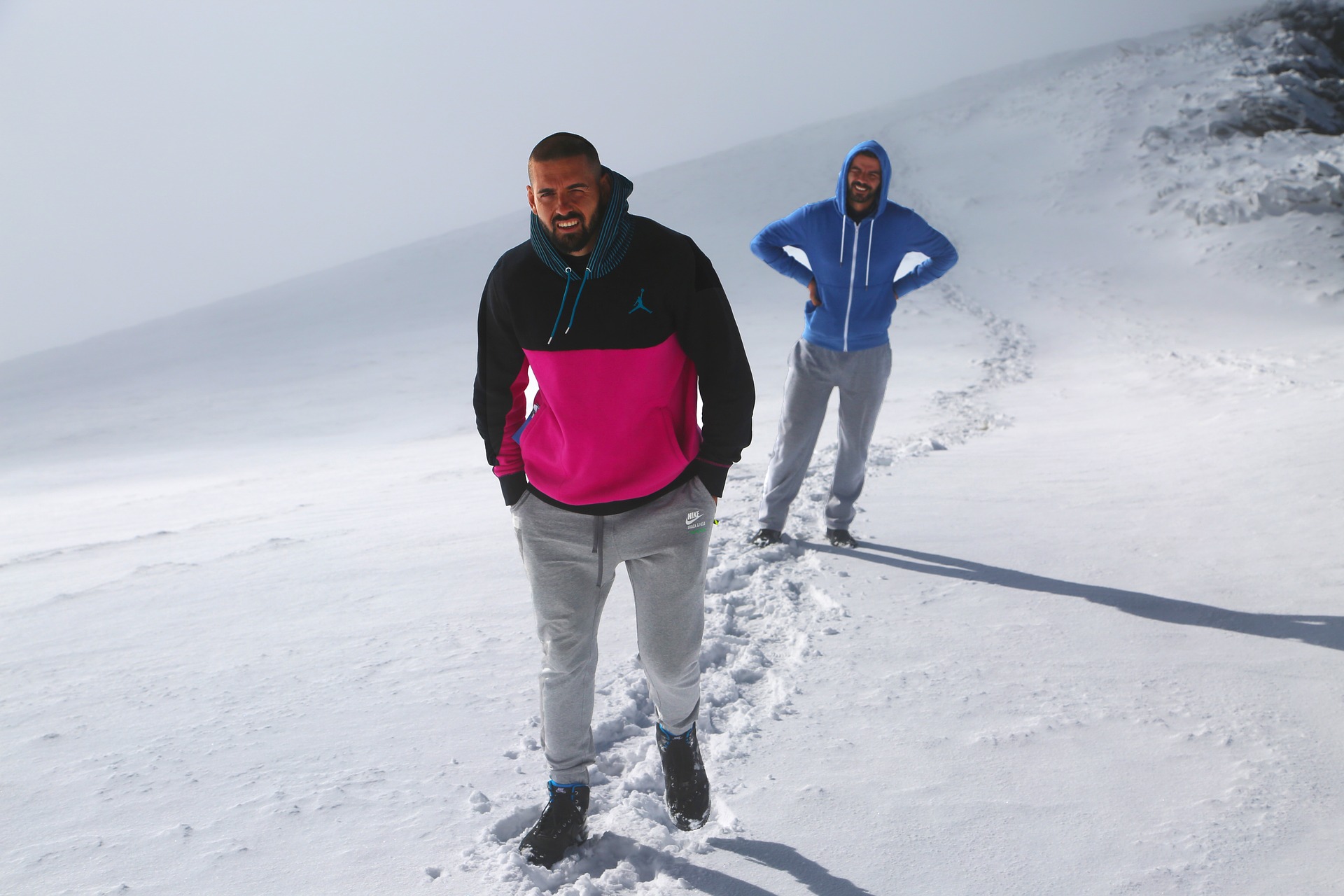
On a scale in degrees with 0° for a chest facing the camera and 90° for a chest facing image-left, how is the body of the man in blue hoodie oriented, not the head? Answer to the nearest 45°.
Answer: approximately 0°
